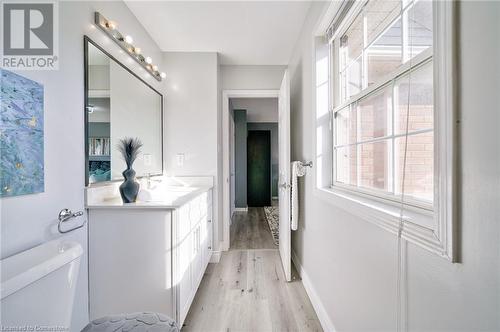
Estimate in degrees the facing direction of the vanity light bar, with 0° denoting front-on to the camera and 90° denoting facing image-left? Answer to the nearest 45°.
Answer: approximately 315°

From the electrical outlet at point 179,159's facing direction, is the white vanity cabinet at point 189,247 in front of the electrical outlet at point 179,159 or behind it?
in front

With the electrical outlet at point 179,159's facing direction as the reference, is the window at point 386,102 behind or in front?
in front

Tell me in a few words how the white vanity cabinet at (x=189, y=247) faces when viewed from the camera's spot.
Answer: facing to the right of the viewer

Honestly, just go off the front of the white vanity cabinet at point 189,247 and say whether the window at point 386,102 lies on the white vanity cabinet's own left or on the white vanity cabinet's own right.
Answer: on the white vanity cabinet's own right

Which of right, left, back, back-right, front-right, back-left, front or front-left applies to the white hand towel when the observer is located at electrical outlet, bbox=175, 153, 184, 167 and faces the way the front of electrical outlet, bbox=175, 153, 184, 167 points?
front-left

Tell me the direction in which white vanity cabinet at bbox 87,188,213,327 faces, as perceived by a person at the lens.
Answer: facing to the right of the viewer
